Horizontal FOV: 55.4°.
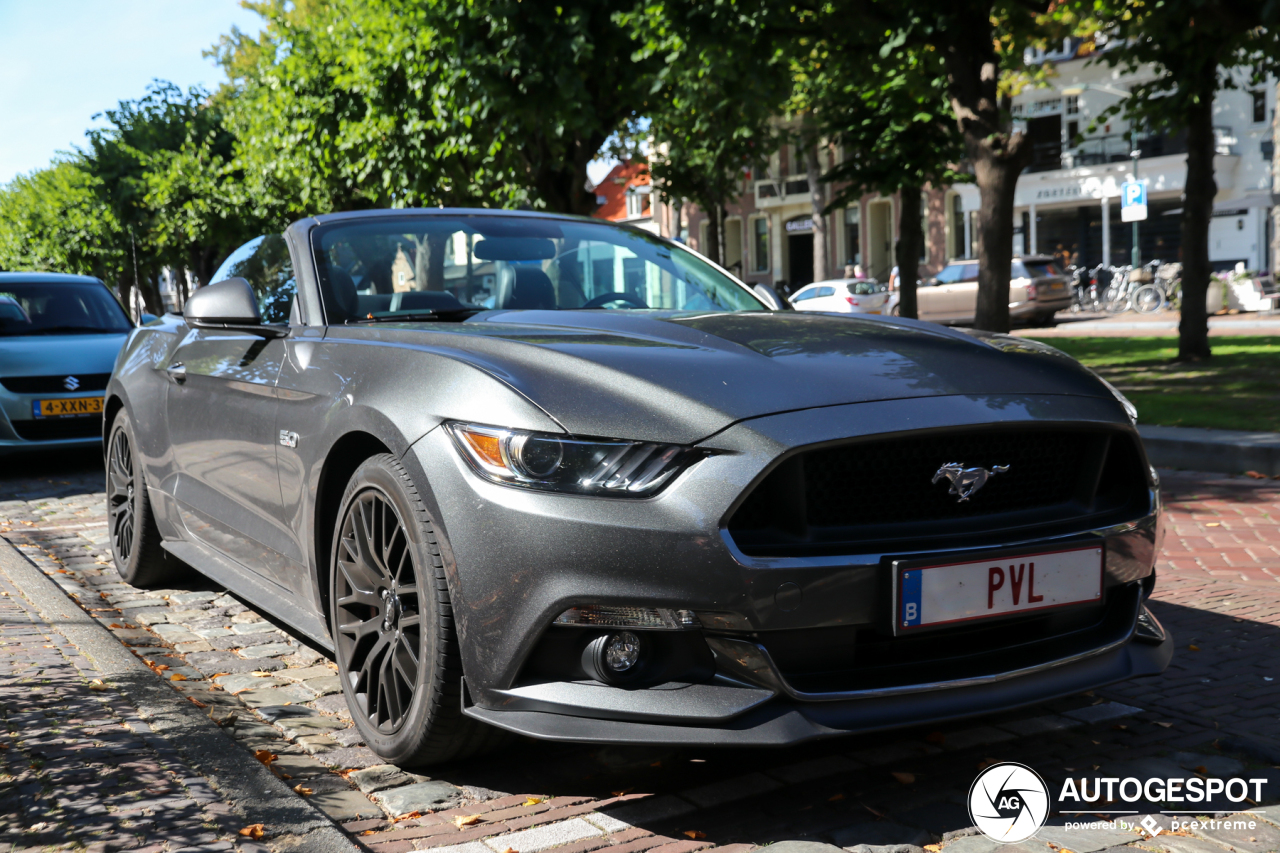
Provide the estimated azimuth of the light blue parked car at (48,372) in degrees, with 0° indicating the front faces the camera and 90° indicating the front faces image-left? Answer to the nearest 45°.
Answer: approximately 0°

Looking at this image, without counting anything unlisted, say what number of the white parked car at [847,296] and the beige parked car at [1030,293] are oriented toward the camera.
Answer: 0

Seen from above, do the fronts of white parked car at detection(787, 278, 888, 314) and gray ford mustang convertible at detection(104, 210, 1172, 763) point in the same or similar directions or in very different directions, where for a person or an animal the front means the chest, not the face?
very different directions

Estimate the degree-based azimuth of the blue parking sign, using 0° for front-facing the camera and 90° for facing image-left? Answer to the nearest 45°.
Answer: approximately 0°

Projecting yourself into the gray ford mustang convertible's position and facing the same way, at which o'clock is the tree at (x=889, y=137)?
The tree is roughly at 8 o'clock from the gray ford mustang convertible.

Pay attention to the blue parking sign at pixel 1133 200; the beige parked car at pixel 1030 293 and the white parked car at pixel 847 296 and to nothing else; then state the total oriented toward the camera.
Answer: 1

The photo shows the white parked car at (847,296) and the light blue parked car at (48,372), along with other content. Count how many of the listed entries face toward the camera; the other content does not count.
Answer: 1

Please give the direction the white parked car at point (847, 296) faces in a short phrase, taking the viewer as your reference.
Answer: facing away from the viewer and to the left of the viewer

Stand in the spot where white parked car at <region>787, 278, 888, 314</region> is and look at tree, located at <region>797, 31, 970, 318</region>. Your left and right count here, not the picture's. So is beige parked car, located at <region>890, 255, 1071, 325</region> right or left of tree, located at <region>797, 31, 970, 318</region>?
left

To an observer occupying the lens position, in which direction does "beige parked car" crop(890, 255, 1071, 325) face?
facing away from the viewer and to the left of the viewer

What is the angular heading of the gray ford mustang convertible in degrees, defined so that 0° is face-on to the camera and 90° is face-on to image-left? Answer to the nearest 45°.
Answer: approximately 315°

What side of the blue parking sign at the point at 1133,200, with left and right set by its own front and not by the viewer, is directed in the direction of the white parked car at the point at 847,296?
right
